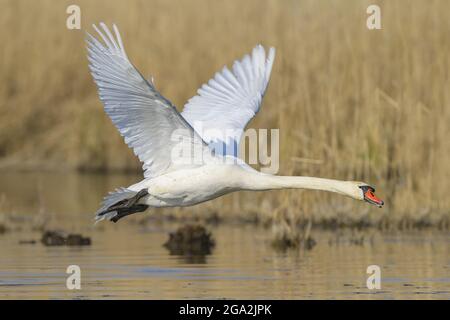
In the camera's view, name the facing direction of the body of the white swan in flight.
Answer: to the viewer's right
